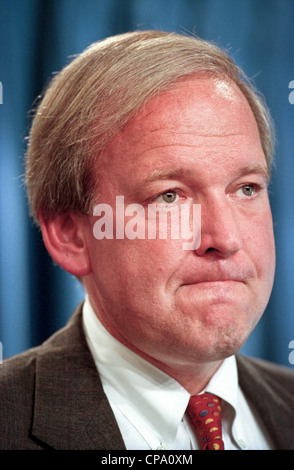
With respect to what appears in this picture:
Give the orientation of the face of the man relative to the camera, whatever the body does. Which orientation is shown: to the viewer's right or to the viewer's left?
to the viewer's right

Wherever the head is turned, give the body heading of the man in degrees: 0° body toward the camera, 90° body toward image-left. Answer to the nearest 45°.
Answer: approximately 315°
